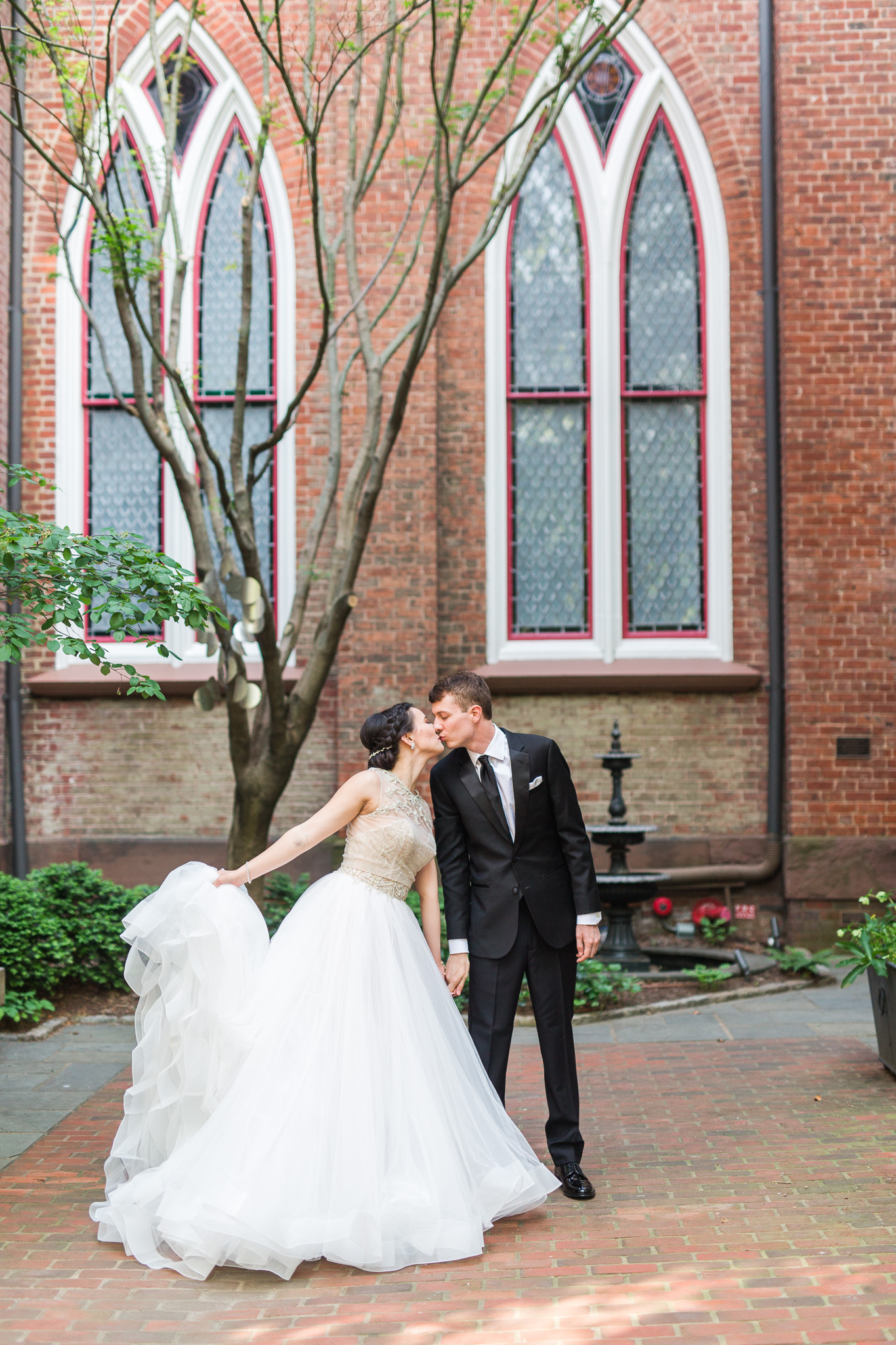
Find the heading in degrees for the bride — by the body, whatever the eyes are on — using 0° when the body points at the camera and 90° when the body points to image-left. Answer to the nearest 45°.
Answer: approximately 315°

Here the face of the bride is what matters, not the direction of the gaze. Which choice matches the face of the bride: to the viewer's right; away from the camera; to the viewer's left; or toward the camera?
to the viewer's right

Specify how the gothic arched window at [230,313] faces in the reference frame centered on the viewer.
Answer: facing the viewer

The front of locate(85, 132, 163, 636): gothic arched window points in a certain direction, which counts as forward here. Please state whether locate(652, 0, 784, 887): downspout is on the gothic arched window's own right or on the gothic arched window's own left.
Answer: on the gothic arched window's own left

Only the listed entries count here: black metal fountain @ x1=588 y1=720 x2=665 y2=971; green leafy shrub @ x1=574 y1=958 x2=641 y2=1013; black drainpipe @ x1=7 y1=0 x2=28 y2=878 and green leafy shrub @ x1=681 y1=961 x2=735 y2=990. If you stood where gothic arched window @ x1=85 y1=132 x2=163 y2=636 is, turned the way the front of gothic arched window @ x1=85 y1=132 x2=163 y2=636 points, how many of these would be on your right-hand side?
1

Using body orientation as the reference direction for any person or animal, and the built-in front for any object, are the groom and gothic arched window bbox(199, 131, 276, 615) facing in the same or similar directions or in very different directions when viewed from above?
same or similar directions

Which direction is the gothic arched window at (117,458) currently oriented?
toward the camera

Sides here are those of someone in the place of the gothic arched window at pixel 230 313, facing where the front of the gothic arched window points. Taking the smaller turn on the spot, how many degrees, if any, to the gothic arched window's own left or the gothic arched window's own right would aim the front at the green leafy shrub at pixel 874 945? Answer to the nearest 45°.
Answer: approximately 45° to the gothic arched window's own left

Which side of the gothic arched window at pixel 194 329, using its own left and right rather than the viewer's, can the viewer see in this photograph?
front

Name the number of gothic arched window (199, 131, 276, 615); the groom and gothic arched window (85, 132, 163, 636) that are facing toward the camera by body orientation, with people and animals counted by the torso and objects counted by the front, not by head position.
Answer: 3

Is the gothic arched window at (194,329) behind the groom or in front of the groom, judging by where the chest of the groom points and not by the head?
behind

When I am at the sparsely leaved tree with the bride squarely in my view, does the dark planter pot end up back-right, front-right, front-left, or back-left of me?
front-left
